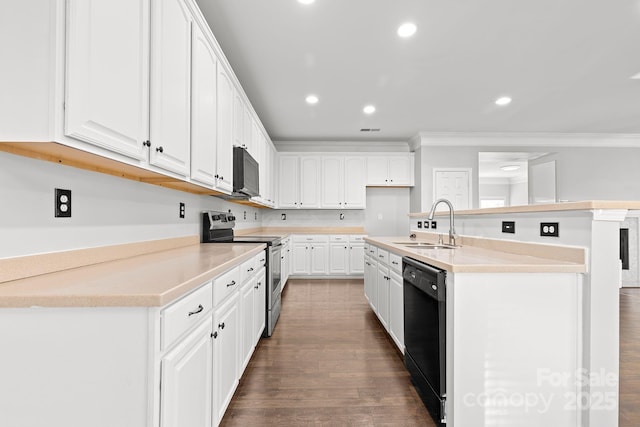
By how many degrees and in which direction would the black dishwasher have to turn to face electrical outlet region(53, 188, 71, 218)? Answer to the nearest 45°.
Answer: approximately 45° to its left

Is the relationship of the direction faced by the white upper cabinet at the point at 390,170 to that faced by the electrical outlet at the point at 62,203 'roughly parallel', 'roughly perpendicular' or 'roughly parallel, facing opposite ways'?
roughly perpendicular

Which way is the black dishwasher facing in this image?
to the viewer's left

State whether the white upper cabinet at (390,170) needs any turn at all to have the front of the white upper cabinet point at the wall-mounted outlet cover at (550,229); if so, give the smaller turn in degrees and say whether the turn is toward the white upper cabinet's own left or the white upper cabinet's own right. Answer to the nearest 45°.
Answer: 0° — it already faces it

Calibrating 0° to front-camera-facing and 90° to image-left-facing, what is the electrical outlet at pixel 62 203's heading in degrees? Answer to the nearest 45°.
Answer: approximately 315°

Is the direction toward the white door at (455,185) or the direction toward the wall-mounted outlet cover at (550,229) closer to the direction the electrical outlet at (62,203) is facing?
the wall-mounted outlet cover

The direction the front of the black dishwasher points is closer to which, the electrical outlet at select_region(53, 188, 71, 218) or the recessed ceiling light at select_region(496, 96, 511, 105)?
the electrical outlet

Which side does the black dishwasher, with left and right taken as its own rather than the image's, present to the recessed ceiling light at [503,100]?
right
